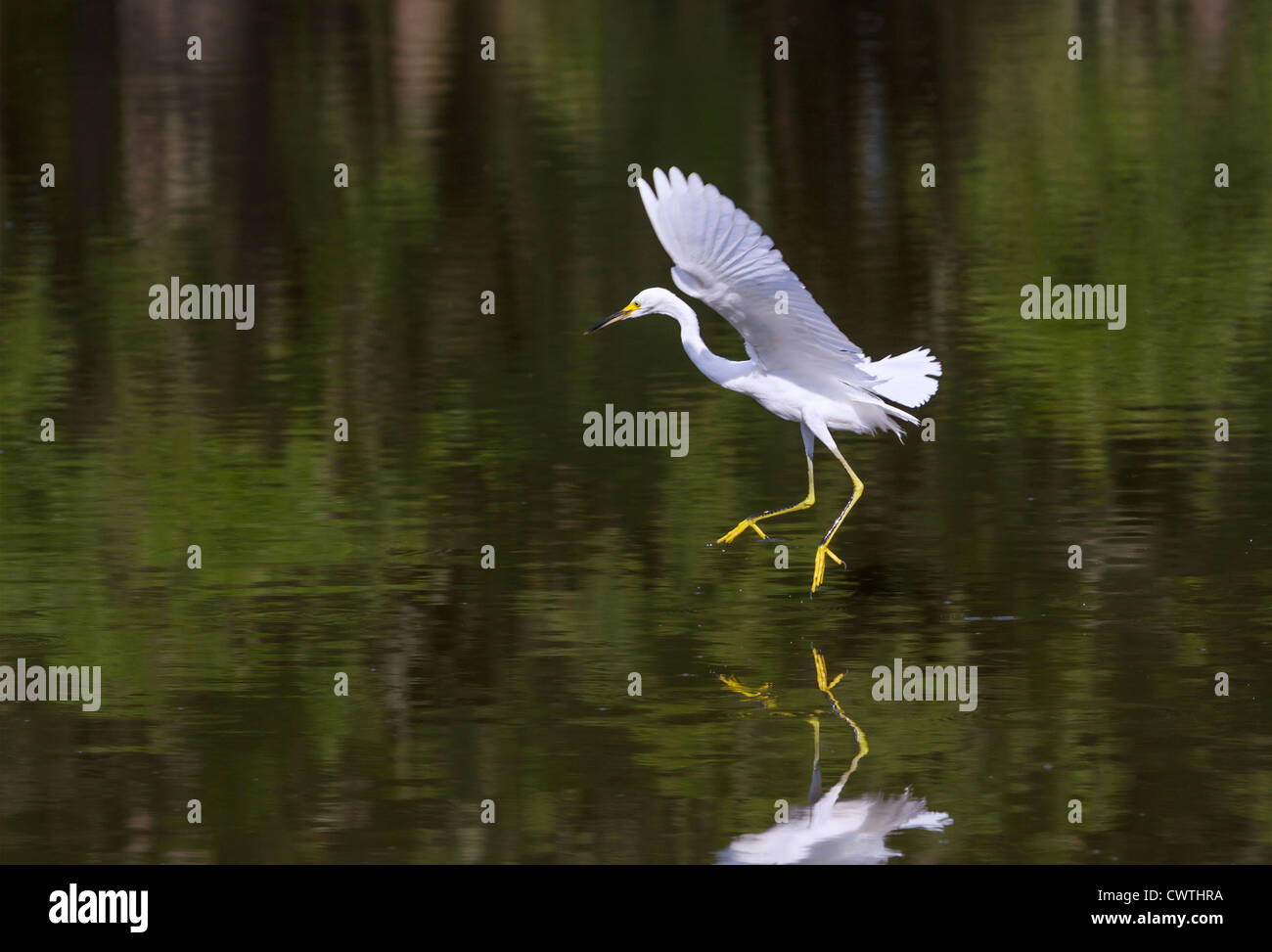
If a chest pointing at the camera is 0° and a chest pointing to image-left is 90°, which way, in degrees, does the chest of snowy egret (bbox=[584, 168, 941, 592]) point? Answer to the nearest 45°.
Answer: approximately 90°
